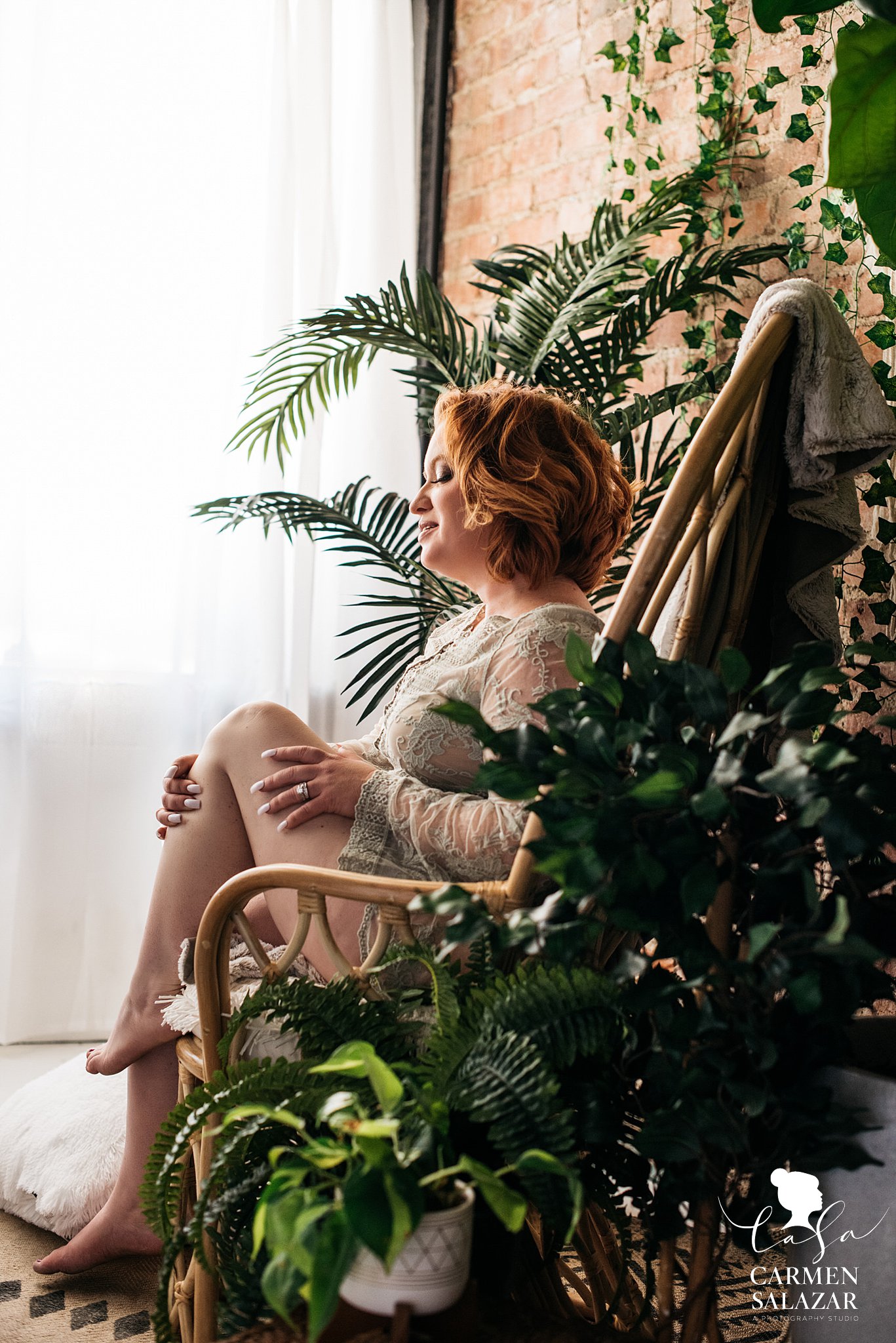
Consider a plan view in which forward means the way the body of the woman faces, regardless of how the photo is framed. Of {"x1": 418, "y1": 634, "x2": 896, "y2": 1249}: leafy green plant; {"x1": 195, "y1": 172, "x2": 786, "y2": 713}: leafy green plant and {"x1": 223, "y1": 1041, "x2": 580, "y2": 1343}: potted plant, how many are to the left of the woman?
2

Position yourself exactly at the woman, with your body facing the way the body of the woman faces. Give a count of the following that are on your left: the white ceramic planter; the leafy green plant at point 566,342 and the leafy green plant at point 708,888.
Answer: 2

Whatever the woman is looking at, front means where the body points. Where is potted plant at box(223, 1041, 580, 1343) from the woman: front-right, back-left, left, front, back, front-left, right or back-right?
left

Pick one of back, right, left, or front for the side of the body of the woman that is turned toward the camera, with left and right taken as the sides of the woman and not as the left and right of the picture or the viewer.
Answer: left

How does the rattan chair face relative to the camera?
to the viewer's left

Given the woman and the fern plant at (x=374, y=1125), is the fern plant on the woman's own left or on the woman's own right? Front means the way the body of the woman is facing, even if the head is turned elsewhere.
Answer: on the woman's own left

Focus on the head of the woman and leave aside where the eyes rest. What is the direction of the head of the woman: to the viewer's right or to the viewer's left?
to the viewer's left

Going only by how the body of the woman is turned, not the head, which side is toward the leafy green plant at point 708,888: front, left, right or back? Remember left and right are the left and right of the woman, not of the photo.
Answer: left
